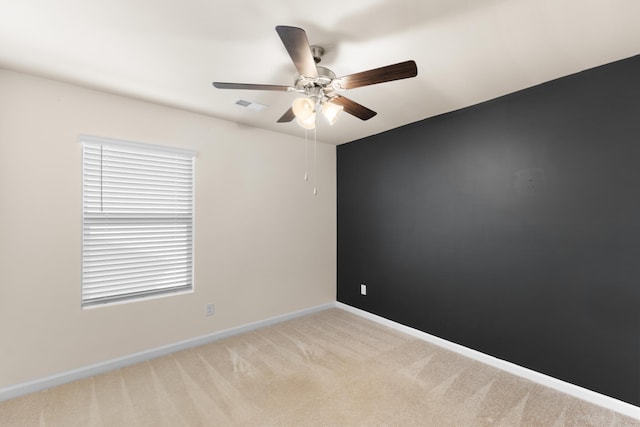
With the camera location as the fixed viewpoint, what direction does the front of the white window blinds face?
facing the viewer and to the right of the viewer
